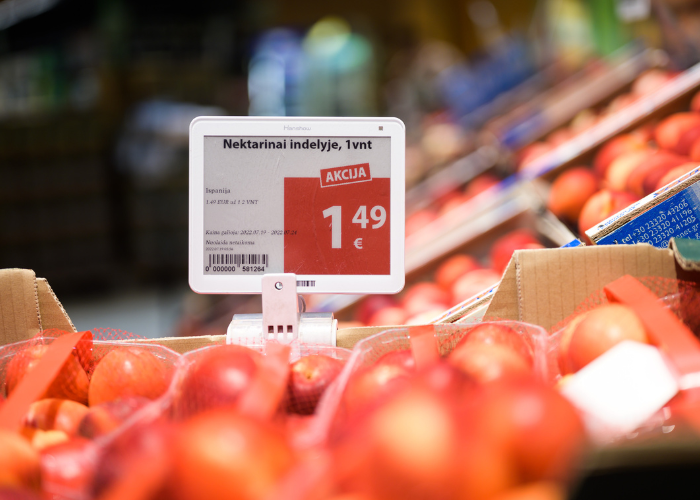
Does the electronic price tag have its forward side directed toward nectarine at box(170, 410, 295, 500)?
yes

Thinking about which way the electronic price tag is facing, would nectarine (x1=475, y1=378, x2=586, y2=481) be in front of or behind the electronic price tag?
in front

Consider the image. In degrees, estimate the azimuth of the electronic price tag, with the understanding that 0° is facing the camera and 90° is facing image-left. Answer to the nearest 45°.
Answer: approximately 0°
